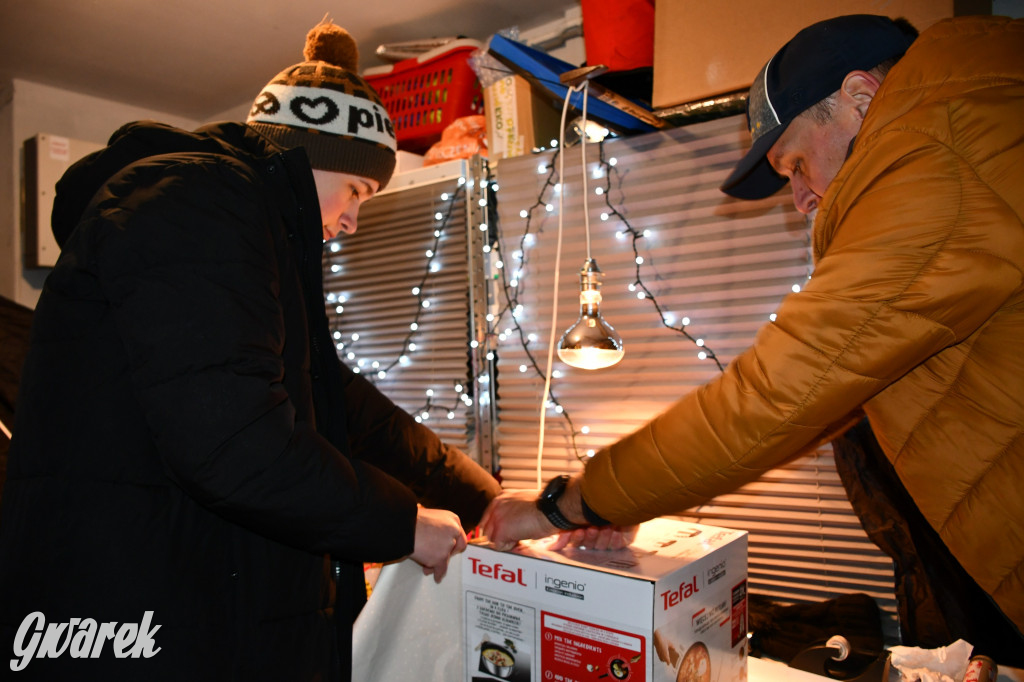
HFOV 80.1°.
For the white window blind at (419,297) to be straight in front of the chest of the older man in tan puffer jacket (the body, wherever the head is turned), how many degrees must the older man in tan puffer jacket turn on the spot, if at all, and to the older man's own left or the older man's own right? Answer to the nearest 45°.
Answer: approximately 45° to the older man's own right

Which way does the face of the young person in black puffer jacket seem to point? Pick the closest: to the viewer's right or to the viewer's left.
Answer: to the viewer's right

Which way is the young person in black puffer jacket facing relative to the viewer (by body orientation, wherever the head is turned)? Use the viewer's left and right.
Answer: facing to the right of the viewer

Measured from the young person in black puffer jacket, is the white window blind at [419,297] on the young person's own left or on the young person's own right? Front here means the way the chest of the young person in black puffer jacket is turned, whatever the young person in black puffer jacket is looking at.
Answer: on the young person's own left

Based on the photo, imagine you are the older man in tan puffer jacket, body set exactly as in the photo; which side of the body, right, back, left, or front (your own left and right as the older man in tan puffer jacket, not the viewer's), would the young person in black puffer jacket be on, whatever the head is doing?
front

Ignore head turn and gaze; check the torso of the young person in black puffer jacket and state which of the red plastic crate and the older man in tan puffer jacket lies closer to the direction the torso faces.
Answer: the older man in tan puffer jacket

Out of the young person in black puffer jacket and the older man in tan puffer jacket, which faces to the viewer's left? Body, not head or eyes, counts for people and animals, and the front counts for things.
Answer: the older man in tan puffer jacket

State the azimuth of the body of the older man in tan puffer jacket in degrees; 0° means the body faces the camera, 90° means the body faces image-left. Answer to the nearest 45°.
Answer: approximately 90°

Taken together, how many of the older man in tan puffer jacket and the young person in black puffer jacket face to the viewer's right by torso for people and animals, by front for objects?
1

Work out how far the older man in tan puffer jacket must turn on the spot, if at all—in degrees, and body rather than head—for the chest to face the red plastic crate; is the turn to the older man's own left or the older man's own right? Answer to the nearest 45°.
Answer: approximately 45° to the older man's own right

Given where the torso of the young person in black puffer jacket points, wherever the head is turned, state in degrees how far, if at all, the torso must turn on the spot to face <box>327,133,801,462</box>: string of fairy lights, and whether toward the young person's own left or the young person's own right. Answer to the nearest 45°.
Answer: approximately 45° to the young person's own left

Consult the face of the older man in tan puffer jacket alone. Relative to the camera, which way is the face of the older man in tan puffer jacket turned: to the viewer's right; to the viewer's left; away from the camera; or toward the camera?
to the viewer's left

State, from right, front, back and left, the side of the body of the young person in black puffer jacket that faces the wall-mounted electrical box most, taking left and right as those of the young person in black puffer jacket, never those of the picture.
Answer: left
